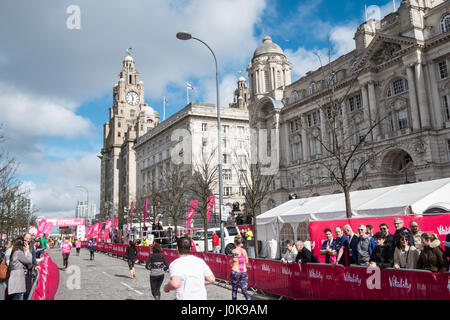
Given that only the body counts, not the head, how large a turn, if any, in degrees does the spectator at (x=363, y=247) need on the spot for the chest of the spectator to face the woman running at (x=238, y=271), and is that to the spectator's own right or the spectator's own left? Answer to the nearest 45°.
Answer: approximately 45° to the spectator's own right

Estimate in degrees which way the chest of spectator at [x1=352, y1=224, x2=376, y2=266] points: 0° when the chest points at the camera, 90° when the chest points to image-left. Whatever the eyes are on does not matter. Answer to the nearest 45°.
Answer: approximately 45°

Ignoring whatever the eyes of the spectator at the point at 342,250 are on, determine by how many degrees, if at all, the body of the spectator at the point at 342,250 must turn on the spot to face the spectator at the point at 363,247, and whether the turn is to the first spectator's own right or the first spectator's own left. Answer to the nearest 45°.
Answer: approximately 90° to the first spectator's own left

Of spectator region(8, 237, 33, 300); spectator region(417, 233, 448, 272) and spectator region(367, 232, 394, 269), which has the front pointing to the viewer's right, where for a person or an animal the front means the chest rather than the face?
spectator region(8, 237, 33, 300)

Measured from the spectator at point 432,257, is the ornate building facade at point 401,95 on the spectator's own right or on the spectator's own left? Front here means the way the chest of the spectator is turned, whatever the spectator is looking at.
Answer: on the spectator's own right

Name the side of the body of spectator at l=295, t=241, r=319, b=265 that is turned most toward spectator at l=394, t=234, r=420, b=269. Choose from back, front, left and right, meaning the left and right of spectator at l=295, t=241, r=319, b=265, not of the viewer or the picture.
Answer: left

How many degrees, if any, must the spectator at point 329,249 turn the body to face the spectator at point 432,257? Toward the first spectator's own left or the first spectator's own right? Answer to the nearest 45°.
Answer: approximately 90° to the first spectator's own left

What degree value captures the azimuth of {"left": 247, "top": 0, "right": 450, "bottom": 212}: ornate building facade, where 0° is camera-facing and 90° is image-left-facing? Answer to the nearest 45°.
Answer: approximately 45°

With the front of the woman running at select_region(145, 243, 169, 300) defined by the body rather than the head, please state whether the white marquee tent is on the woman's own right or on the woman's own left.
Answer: on the woman's own right

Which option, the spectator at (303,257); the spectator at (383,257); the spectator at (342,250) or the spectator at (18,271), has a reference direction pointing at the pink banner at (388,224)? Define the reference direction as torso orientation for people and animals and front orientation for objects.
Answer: the spectator at (18,271)
